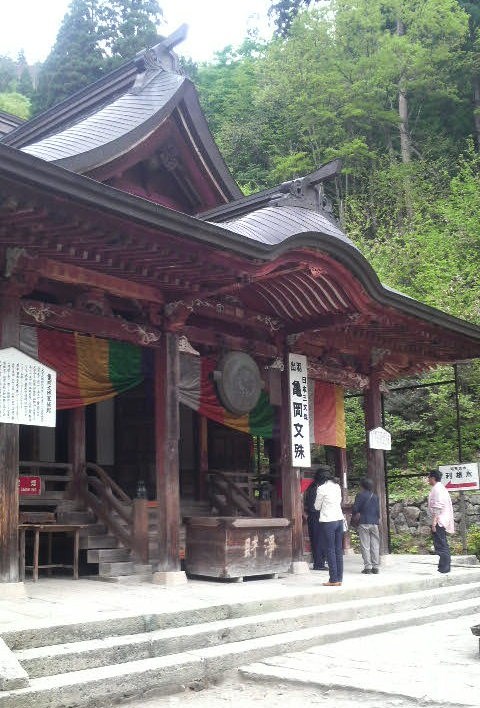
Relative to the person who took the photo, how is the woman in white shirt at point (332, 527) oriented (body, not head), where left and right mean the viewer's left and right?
facing away from the viewer and to the left of the viewer

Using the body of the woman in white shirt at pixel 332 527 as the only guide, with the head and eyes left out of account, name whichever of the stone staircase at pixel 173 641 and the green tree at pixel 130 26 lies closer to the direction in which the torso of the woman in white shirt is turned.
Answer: the green tree

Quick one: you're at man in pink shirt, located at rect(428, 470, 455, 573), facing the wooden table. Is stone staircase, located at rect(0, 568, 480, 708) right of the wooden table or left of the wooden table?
left

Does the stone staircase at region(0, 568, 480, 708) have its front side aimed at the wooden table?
no

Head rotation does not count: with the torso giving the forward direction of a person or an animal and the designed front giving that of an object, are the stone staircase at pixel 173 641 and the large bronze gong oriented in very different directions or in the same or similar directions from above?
same or similar directions

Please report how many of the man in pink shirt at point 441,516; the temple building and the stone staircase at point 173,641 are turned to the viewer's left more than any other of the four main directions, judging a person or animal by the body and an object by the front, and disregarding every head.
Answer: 1

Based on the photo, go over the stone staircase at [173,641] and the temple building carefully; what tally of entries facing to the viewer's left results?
0

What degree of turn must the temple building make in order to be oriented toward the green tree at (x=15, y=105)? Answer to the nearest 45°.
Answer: approximately 135° to its left

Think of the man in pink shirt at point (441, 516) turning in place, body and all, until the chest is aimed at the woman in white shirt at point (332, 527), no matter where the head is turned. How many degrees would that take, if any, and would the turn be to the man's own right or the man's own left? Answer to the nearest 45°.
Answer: approximately 45° to the man's own left

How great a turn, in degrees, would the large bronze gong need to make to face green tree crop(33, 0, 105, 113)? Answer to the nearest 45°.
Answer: approximately 135° to its left

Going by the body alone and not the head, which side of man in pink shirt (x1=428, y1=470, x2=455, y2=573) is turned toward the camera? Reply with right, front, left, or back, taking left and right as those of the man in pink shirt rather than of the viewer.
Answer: left

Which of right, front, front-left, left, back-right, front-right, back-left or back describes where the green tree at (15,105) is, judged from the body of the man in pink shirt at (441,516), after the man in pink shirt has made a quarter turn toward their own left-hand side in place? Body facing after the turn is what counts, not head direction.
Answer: back-right

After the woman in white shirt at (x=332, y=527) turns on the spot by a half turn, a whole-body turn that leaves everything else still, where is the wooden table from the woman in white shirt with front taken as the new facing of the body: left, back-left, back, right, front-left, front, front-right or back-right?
back-right

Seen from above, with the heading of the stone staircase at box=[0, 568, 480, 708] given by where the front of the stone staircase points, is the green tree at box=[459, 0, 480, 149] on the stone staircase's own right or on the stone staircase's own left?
on the stone staircase's own left

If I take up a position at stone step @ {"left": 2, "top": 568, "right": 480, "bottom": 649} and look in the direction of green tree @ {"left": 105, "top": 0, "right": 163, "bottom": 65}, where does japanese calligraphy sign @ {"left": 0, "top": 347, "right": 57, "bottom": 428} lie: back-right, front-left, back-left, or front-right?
front-left

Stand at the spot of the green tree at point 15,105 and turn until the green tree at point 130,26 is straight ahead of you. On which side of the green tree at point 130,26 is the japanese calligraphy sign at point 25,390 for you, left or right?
right
